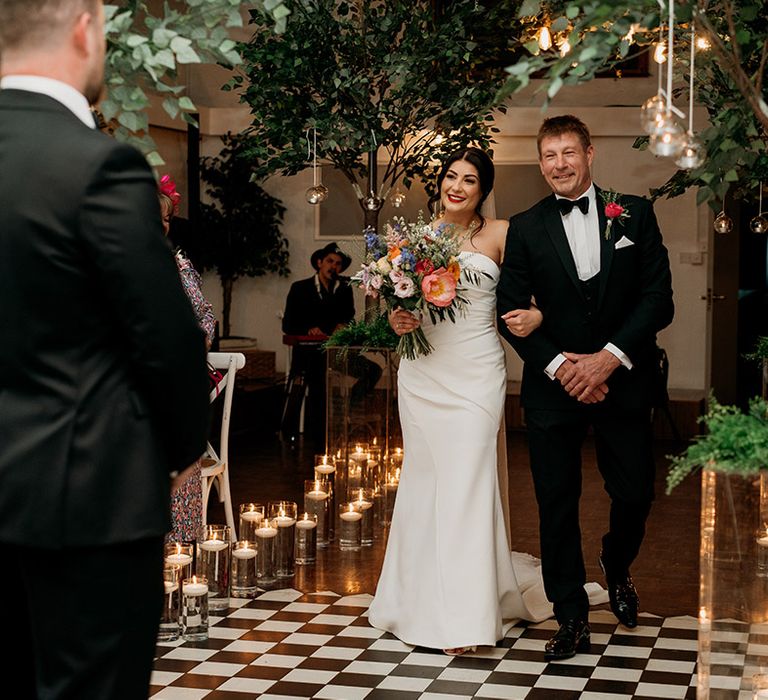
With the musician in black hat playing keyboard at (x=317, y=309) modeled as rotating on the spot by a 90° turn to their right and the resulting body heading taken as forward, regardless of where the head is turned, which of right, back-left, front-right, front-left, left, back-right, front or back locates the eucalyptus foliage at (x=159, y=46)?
left

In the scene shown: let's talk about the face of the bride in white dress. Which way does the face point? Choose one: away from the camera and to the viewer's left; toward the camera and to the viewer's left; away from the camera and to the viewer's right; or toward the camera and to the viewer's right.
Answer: toward the camera and to the viewer's left

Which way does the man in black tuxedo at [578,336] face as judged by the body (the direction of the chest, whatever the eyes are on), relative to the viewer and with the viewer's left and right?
facing the viewer

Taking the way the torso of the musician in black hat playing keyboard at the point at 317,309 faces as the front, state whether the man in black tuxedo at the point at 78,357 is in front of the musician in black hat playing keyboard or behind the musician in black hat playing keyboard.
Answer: in front

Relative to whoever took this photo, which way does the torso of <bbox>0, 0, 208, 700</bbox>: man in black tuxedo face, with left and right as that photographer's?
facing away from the viewer and to the right of the viewer

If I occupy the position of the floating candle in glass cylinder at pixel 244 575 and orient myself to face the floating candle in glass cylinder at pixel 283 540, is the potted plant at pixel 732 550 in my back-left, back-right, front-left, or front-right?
back-right

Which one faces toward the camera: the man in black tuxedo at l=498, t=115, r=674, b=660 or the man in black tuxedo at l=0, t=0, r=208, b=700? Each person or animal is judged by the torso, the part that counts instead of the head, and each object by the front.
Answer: the man in black tuxedo at l=498, t=115, r=674, b=660

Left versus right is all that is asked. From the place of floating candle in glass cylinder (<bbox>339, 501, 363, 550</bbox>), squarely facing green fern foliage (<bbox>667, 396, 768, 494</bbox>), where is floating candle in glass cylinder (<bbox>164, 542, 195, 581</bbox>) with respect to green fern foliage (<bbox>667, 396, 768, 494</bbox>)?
right

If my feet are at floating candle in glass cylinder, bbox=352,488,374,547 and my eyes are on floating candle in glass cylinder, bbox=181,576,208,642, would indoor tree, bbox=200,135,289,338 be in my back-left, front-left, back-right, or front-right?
back-right

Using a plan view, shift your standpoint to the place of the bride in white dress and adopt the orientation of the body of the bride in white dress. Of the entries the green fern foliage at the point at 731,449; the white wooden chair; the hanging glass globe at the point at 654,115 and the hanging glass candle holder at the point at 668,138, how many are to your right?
1

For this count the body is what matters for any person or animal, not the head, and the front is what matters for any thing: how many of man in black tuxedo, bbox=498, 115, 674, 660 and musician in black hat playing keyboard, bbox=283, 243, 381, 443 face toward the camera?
2

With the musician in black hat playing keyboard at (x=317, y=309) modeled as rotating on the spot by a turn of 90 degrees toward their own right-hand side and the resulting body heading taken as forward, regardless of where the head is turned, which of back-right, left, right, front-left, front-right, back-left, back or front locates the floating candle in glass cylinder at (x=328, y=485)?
left

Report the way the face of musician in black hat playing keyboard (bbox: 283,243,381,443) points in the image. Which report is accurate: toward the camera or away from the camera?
toward the camera

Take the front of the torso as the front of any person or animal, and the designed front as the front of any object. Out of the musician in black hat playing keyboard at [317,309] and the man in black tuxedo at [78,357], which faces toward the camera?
the musician in black hat playing keyboard

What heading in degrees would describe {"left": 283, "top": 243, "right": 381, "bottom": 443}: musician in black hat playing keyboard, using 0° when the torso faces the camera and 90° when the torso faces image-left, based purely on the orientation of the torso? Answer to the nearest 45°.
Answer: approximately 0°

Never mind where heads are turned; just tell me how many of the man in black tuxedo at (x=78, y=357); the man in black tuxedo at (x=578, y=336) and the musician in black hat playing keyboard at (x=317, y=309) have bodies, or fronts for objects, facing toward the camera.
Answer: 2
